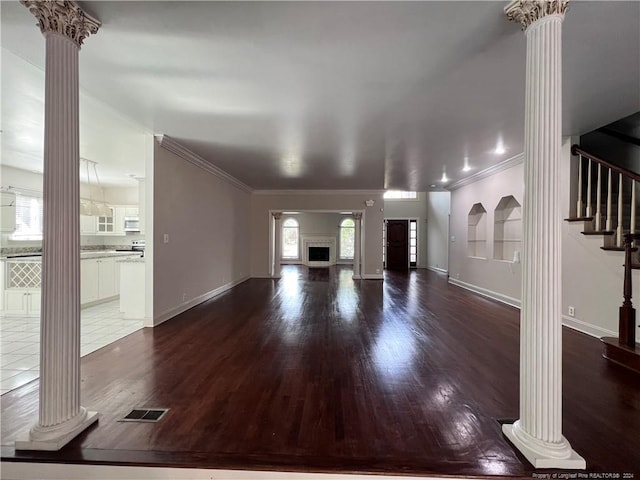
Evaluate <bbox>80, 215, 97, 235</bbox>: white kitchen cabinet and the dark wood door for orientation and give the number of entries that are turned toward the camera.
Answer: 2

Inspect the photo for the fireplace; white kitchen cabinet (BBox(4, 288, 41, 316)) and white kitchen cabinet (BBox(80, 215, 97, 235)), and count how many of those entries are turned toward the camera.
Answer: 3

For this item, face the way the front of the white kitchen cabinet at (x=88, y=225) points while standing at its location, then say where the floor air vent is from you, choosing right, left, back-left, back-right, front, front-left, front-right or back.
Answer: front

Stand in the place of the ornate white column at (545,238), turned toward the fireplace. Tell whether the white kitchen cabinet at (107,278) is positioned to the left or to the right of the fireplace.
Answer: left

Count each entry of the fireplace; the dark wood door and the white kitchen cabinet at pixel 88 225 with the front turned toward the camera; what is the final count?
3

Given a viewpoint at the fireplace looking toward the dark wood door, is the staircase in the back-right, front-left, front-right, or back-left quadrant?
front-right

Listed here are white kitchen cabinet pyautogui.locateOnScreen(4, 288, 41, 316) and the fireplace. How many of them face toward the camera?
2

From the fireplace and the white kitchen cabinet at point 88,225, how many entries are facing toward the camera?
2

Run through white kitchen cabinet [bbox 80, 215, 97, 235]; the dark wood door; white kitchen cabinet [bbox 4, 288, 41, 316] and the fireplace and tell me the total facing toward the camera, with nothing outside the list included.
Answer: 4

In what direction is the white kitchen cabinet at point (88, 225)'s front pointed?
toward the camera

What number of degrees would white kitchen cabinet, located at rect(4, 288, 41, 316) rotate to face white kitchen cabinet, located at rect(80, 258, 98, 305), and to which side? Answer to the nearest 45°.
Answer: approximately 90° to its left

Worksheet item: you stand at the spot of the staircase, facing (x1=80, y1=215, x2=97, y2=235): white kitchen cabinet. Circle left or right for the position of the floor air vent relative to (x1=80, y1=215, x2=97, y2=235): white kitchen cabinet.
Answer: left

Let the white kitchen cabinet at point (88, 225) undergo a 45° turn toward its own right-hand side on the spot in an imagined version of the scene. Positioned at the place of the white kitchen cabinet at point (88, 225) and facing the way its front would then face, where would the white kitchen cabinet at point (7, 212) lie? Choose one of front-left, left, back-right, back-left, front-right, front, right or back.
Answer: front

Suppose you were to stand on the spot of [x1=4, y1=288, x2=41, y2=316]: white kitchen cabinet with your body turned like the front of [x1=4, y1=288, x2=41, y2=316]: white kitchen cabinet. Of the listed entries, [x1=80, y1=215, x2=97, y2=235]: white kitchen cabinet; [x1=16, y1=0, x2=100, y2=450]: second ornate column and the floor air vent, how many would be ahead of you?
2

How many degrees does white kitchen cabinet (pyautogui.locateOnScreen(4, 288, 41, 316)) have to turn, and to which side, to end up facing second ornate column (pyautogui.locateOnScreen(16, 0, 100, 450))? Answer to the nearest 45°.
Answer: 0° — it already faces it
